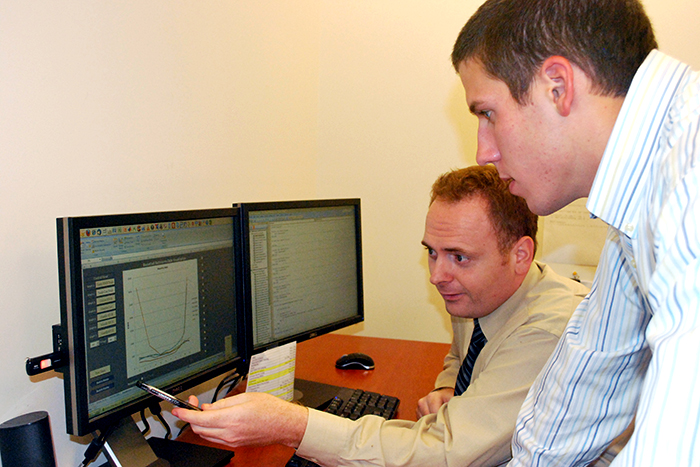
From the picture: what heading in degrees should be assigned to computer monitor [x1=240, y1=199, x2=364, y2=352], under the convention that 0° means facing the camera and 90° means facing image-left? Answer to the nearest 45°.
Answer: approximately 315°

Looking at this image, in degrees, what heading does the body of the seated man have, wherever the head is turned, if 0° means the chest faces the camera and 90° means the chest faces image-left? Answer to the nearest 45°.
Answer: approximately 45°

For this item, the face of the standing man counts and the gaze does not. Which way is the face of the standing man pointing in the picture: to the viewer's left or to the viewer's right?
to the viewer's left

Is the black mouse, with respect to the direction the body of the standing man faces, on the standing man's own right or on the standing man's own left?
on the standing man's own right

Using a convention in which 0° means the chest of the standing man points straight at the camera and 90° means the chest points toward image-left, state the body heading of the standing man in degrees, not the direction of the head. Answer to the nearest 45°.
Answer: approximately 90°
